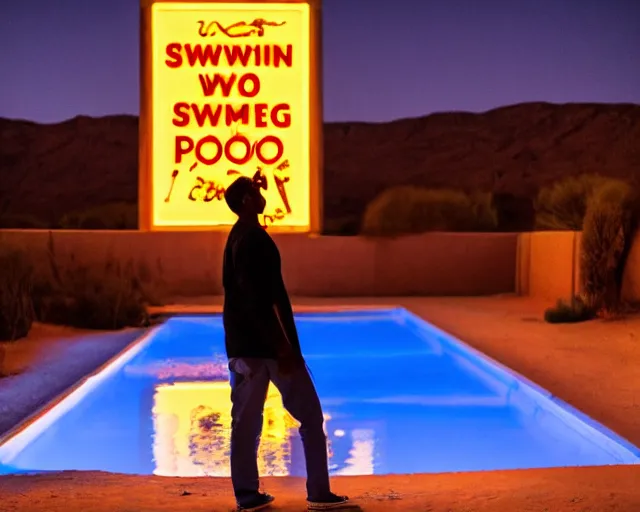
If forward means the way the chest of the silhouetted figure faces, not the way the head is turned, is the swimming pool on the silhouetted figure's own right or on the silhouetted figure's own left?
on the silhouetted figure's own left

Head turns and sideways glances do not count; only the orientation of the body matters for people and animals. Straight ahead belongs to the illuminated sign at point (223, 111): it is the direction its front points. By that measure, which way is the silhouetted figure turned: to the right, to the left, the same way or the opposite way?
to the left

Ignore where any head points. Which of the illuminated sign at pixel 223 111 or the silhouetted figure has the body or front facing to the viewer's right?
the silhouetted figure

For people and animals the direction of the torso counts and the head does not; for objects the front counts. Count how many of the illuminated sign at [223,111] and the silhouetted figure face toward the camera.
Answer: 1

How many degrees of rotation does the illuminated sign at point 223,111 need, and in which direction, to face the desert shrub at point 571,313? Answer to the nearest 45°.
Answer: approximately 45° to its left

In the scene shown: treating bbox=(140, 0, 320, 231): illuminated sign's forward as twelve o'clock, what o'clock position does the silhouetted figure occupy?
The silhouetted figure is roughly at 12 o'clock from the illuminated sign.

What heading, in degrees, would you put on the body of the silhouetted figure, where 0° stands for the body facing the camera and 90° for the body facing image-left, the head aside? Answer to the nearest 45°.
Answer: approximately 270°

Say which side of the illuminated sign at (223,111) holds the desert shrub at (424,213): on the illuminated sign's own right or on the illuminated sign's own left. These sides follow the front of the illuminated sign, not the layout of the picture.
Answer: on the illuminated sign's own left

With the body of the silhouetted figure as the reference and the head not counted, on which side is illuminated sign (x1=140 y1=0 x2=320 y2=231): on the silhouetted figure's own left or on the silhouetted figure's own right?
on the silhouetted figure's own left

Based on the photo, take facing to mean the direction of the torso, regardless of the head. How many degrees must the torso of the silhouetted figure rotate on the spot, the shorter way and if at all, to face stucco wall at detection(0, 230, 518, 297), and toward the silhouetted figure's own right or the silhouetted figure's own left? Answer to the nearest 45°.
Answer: approximately 90° to the silhouetted figure's own left

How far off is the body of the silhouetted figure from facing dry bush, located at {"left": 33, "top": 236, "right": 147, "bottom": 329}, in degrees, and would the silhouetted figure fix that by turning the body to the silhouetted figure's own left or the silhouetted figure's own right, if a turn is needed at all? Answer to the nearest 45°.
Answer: approximately 90° to the silhouetted figure's own left
